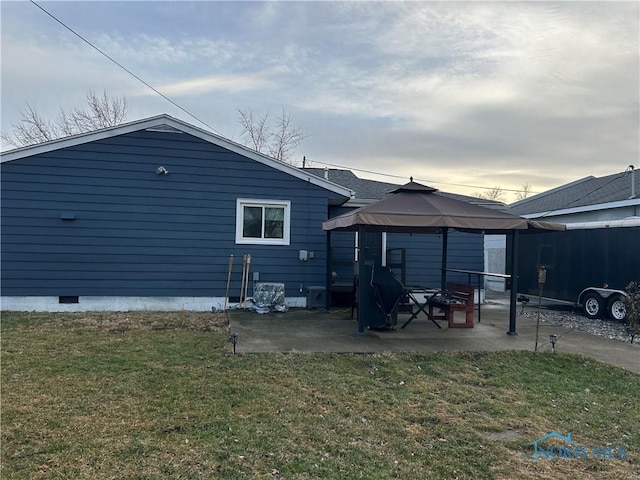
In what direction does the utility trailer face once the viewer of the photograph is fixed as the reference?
facing away from the viewer and to the left of the viewer

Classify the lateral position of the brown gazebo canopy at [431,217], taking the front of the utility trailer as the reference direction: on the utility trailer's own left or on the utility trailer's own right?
on the utility trailer's own left

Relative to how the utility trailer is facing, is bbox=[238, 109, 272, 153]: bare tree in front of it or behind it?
in front

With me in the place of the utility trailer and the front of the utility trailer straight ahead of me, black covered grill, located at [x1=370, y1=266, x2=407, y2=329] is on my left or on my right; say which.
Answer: on my left

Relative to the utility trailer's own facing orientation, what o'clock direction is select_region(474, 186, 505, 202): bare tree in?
The bare tree is roughly at 1 o'clock from the utility trailer.

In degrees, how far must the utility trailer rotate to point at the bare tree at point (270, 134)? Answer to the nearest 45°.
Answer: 0° — it already faces it

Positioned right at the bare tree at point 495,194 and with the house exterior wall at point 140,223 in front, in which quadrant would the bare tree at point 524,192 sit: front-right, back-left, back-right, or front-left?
back-left

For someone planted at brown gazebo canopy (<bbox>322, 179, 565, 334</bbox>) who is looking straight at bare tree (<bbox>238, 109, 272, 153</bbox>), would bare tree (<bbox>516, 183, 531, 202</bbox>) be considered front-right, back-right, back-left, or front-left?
front-right

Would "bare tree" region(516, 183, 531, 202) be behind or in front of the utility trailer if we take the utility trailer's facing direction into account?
in front
